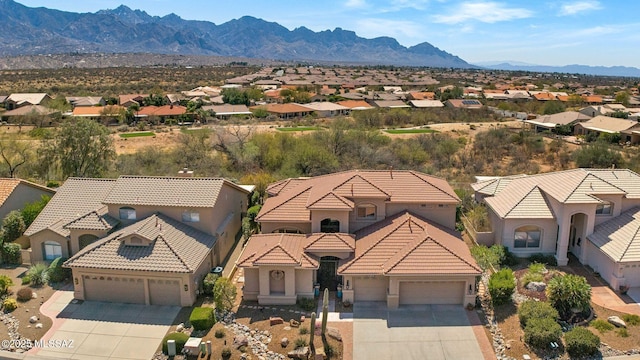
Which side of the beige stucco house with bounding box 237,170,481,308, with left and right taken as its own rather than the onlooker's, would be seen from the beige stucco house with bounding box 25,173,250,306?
right

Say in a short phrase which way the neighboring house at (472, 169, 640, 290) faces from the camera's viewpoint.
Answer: facing the viewer

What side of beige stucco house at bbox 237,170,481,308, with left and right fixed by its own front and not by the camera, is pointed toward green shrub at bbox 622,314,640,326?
left

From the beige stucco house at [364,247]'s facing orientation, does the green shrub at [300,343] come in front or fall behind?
in front

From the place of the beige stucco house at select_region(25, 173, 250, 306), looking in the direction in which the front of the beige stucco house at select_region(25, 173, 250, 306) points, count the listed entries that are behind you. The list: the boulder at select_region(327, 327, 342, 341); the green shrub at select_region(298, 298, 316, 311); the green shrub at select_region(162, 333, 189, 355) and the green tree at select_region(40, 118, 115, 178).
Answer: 1

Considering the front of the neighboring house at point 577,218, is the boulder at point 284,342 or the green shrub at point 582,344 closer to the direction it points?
the green shrub

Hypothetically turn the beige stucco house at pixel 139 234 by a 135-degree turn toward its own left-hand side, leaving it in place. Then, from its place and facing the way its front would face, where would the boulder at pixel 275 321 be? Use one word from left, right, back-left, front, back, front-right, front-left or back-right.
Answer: right

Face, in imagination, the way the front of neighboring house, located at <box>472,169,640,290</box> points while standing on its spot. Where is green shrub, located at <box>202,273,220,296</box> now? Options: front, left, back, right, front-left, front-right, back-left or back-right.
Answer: front-right

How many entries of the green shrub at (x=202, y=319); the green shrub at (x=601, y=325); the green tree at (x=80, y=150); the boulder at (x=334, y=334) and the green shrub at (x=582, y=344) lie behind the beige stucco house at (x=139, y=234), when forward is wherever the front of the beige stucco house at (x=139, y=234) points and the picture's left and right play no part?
1

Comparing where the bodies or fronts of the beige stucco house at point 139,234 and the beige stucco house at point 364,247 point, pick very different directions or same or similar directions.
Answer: same or similar directions

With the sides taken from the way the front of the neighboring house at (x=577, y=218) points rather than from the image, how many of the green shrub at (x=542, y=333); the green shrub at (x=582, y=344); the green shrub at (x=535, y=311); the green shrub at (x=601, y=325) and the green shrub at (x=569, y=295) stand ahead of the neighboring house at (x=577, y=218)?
5

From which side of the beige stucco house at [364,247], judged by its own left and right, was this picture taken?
front

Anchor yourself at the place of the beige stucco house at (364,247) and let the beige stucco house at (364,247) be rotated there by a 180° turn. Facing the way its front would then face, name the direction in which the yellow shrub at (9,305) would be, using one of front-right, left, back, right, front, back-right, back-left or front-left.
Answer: left

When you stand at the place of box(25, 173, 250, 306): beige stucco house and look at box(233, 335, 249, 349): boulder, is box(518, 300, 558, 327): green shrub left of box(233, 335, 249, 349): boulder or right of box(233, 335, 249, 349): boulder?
left

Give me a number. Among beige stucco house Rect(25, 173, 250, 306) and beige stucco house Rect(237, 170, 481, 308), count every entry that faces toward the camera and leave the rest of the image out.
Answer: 2
